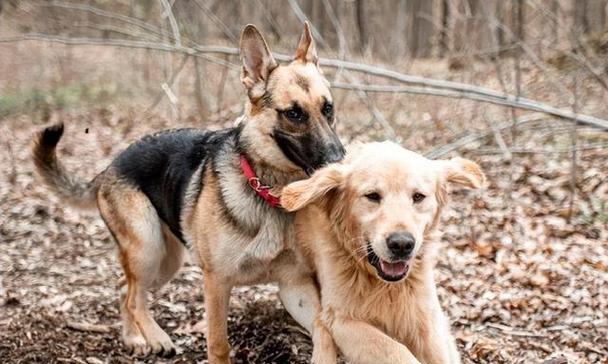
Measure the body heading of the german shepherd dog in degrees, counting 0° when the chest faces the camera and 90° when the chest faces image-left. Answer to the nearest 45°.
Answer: approximately 315°

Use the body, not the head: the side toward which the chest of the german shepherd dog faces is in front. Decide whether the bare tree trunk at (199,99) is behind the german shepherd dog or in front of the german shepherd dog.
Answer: behind

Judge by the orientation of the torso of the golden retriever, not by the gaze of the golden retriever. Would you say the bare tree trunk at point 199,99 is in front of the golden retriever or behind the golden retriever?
behind

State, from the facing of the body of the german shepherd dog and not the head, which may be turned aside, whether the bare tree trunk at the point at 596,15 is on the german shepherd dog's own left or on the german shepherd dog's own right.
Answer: on the german shepherd dog's own left

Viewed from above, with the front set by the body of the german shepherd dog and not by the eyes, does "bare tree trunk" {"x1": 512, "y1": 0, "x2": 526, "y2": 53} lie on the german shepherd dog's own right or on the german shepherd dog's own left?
on the german shepherd dog's own left

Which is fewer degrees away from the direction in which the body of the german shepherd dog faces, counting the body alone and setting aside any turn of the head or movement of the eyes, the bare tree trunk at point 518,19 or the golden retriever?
the golden retriever

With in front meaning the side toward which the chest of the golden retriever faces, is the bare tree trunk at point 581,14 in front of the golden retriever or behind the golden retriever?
behind
